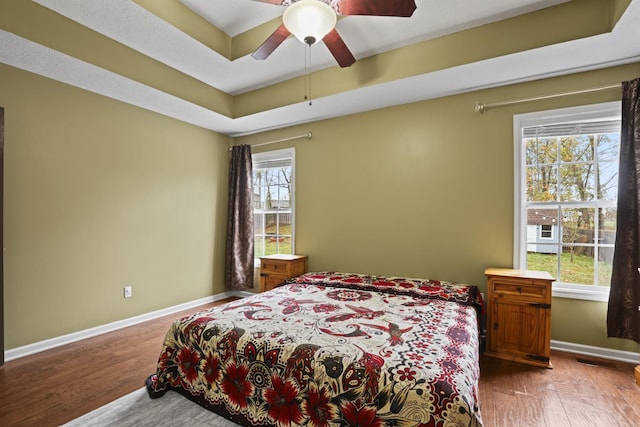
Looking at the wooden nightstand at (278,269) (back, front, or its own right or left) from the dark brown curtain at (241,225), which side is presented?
right

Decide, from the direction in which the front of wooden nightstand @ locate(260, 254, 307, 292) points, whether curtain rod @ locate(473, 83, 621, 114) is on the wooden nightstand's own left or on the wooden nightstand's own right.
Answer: on the wooden nightstand's own left

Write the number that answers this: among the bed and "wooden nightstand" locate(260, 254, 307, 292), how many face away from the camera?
0

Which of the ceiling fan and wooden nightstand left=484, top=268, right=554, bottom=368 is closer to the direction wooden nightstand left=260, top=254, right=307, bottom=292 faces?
the ceiling fan

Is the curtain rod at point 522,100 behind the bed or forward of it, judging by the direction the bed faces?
behind

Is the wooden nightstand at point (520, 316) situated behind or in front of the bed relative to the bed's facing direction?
behind

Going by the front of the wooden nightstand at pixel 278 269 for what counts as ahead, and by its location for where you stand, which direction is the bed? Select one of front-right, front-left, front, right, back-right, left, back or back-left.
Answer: front-left

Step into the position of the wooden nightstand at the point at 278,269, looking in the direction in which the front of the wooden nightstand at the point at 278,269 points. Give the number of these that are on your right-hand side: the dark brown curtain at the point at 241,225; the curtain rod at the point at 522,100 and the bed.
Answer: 1

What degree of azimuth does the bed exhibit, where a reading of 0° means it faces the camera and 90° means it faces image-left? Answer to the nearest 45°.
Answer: approximately 45°

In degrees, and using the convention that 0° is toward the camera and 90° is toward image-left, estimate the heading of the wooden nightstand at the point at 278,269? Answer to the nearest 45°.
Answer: approximately 45°

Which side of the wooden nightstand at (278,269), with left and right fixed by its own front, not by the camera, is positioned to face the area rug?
front

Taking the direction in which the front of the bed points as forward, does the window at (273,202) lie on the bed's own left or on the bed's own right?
on the bed's own right

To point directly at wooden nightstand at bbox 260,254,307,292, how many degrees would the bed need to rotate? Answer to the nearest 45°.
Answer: approximately 135° to its right
